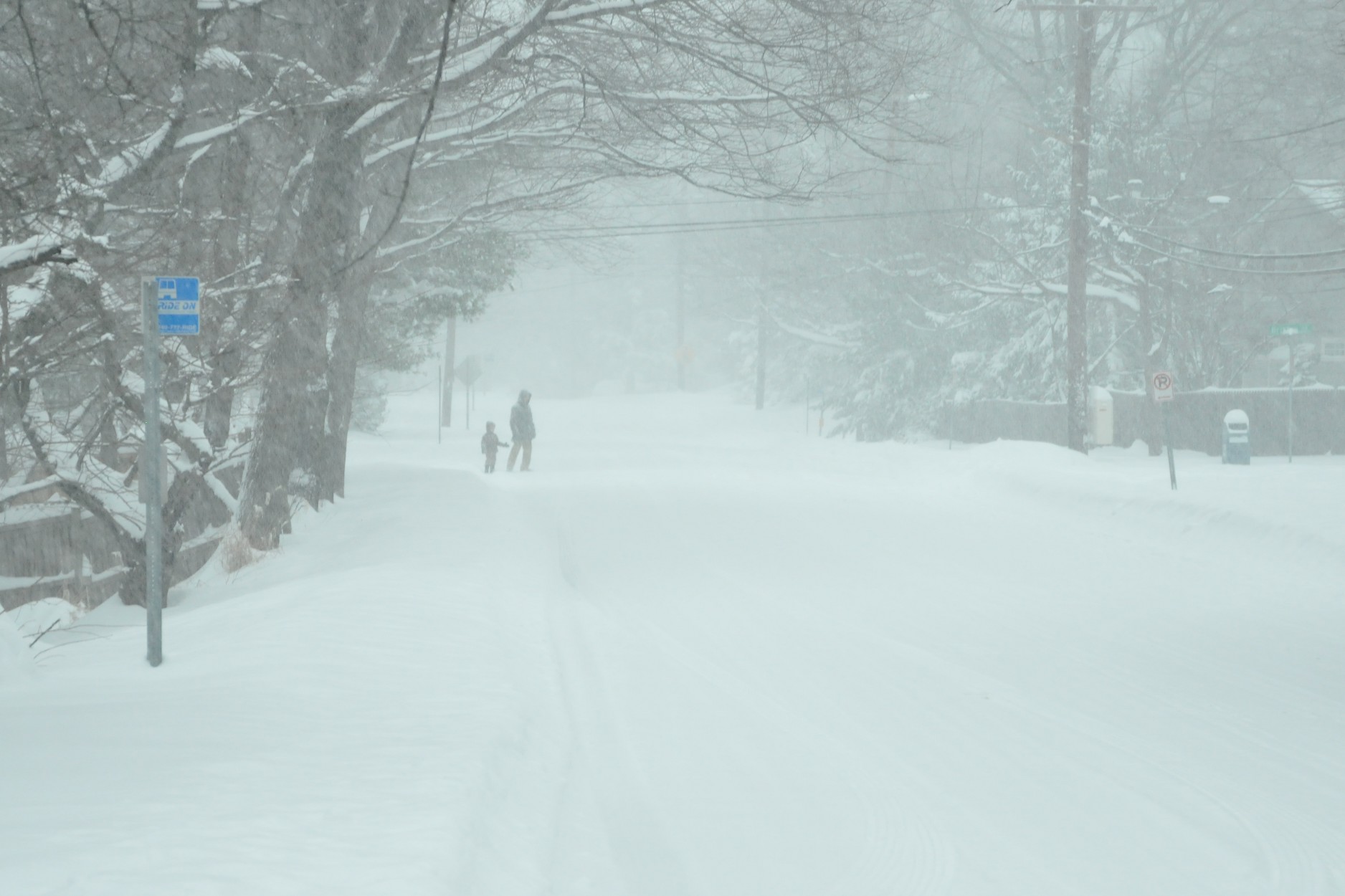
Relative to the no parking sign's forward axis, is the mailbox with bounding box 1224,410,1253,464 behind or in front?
behind

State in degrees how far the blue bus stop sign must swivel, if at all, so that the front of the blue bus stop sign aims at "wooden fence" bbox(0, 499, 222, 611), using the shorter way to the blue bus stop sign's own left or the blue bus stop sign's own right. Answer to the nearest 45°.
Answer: approximately 180°

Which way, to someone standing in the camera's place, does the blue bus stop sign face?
facing the viewer

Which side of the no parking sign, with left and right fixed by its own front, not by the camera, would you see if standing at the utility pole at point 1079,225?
back

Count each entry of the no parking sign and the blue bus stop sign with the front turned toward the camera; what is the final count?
2

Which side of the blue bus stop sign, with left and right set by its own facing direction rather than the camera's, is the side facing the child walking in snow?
back

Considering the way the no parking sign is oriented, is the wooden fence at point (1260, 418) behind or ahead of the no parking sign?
behind

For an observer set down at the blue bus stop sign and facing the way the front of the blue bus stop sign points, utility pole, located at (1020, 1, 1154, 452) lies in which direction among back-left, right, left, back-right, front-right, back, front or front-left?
back-left

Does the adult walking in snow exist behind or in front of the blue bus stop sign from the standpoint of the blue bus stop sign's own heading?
behind

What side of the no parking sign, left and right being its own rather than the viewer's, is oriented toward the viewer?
front

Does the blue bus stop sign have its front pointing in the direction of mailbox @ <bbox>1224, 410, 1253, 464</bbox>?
no

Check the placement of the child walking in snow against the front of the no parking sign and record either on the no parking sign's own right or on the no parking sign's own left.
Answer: on the no parking sign's own right

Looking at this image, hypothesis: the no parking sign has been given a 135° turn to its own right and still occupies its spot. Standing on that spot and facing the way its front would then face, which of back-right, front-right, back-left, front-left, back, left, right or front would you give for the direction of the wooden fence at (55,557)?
left

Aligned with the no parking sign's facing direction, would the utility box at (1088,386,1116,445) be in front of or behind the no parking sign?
behind
